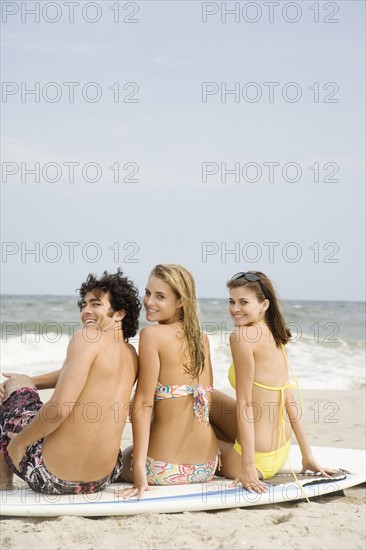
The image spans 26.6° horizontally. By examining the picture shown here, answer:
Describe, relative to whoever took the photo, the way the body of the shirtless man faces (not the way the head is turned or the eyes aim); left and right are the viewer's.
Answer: facing away from the viewer and to the left of the viewer

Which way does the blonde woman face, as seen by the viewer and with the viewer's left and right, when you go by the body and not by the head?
facing away from the viewer and to the left of the viewer

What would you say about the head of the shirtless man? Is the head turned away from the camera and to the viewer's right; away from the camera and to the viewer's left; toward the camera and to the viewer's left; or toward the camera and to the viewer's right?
toward the camera and to the viewer's left

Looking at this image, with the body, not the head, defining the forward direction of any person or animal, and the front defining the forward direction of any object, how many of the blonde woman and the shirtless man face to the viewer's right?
0
